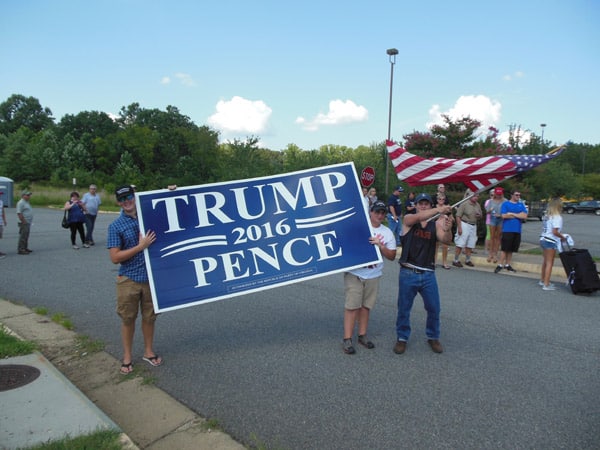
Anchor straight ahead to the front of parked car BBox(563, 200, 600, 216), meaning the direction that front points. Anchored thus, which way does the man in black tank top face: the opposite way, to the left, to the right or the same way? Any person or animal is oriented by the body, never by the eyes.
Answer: to the left

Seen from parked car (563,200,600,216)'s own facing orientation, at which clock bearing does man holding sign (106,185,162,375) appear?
The man holding sign is roughly at 9 o'clock from the parked car.

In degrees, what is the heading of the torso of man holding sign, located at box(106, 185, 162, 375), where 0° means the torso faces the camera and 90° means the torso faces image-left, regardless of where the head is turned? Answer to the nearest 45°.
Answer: approximately 315°

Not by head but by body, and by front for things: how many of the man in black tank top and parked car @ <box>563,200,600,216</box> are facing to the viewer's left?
1

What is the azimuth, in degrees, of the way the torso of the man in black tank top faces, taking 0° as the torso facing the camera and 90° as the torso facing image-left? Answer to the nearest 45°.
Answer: approximately 0°

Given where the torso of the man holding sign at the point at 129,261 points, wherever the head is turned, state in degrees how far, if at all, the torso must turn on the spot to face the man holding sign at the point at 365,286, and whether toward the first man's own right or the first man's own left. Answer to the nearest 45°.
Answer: approximately 45° to the first man's own left

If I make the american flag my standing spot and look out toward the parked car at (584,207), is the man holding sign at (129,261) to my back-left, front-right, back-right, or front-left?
back-left

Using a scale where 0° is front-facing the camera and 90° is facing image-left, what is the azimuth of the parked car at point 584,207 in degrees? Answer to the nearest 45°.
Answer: approximately 90°

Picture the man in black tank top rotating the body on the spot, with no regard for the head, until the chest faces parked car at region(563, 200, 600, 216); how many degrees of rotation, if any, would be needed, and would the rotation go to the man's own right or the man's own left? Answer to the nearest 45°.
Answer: approximately 180°
